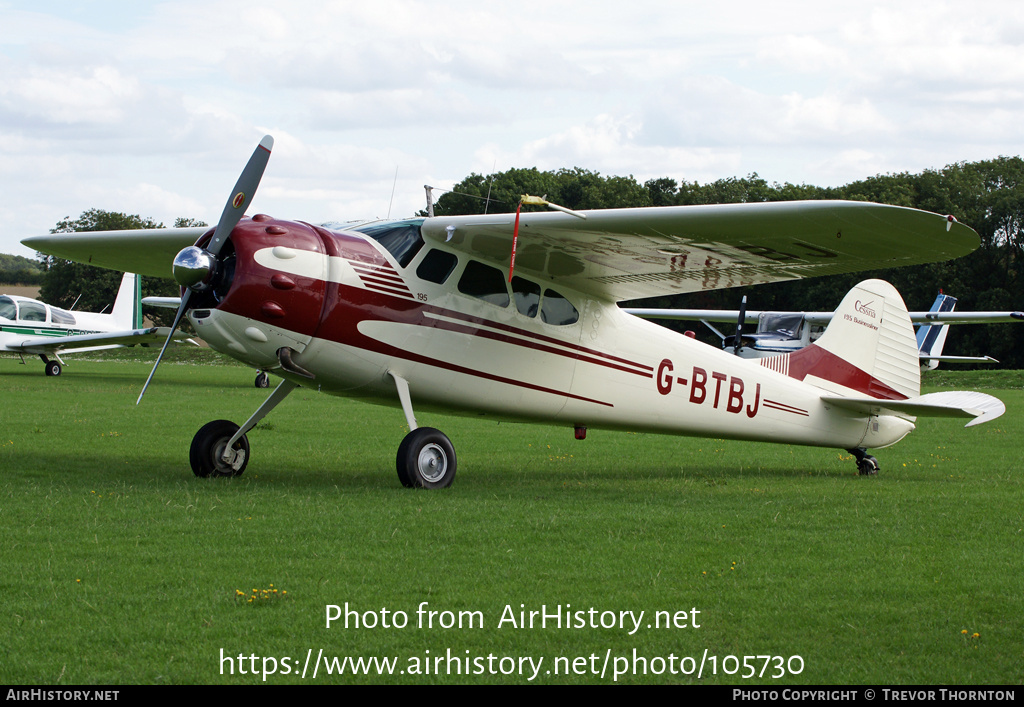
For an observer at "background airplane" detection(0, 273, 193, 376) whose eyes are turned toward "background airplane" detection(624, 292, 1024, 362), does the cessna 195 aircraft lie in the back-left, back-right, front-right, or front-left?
front-right

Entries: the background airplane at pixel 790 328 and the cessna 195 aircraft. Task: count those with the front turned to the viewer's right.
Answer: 0

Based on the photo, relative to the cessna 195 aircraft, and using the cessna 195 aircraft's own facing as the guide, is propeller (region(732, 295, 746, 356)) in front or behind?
behind

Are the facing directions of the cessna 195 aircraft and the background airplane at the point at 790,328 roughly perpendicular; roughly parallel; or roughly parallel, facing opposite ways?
roughly parallel

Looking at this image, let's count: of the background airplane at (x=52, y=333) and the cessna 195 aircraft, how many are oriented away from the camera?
0

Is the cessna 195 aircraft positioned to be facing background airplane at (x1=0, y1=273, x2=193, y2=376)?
no

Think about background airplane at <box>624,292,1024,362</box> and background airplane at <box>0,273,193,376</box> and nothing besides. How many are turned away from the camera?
0

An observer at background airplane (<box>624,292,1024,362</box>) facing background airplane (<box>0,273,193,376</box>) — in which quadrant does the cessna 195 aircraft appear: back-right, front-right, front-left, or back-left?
front-left

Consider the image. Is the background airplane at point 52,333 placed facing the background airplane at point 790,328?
no

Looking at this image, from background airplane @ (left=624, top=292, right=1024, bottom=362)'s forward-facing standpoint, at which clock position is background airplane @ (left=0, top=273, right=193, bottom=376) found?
background airplane @ (left=0, top=273, right=193, bottom=376) is roughly at 1 o'clock from background airplane @ (left=624, top=292, right=1024, bottom=362).

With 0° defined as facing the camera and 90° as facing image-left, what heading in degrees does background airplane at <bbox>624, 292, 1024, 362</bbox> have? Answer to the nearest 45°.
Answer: approximately 45°

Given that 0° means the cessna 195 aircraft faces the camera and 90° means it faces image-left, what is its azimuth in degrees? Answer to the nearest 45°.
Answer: approximately 45°

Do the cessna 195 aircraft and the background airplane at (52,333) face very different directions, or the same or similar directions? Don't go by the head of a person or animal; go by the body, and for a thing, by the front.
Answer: same or similar directions

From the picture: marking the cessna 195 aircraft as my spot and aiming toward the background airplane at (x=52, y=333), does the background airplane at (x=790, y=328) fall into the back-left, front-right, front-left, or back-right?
front-right

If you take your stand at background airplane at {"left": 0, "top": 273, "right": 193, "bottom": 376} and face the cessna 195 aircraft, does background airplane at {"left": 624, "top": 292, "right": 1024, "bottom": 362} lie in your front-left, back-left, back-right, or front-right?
front-left

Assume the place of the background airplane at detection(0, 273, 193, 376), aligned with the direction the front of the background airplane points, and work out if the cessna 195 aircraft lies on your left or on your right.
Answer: on your left
